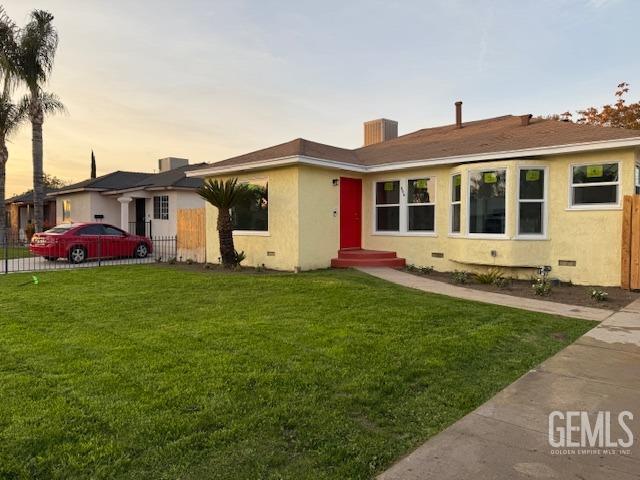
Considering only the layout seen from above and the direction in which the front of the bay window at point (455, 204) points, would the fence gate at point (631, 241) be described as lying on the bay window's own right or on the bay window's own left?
on the bay window's own left

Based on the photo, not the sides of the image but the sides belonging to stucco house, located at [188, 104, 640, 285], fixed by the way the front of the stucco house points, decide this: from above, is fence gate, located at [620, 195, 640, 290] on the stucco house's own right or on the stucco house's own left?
on the stucco house's own left

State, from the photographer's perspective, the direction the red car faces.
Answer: facing away from the viewer and to the right of the viewer

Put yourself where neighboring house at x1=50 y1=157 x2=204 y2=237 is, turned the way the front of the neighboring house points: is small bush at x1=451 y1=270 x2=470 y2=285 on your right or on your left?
on your left

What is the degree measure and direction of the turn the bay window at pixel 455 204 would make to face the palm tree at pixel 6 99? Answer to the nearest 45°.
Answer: approximately 45° to its right

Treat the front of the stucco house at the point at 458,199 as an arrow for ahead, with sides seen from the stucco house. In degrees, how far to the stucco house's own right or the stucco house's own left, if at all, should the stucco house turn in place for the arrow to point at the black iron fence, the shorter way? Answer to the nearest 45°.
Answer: approximately 45° to the stucco house's own right
